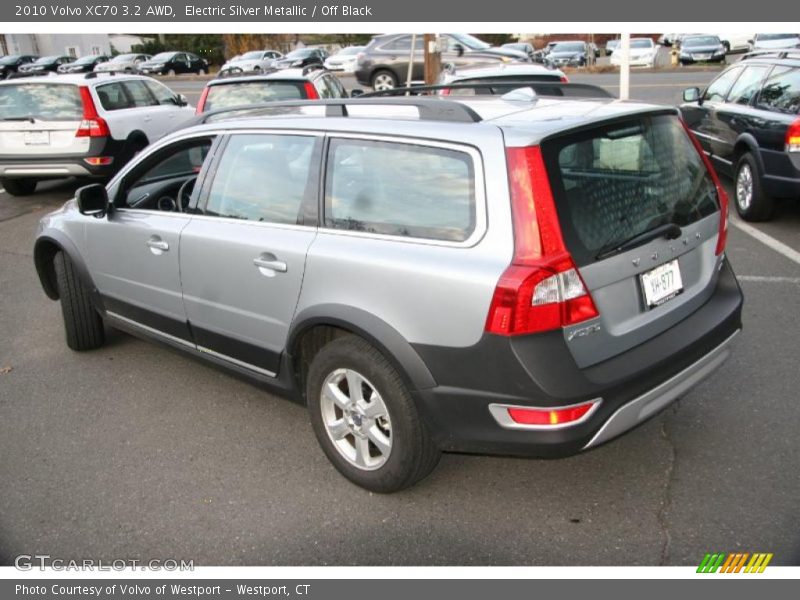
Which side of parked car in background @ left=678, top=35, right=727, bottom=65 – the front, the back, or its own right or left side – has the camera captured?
front

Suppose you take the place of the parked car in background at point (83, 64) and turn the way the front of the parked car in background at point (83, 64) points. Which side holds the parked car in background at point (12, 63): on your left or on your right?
on your right

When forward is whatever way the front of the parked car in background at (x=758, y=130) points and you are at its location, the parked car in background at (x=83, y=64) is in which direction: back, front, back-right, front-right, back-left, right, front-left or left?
front

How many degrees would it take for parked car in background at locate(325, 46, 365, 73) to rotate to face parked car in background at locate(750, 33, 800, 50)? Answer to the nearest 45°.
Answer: approximately 90° to its left

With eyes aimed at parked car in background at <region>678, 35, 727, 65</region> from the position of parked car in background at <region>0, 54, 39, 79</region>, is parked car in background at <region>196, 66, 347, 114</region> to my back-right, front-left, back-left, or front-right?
front-right

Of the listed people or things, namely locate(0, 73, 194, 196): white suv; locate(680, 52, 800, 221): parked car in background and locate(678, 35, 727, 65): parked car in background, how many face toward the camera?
1

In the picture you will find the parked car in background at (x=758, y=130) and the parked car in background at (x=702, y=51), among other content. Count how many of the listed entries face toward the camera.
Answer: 1

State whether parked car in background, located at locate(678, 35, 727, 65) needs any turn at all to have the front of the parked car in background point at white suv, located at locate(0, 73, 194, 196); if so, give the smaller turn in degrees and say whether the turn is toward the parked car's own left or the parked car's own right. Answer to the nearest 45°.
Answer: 0° — it already faces it

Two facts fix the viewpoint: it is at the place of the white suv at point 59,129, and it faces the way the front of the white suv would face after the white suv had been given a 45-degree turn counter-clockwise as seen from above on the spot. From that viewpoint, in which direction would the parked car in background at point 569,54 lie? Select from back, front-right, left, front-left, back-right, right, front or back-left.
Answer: front-right

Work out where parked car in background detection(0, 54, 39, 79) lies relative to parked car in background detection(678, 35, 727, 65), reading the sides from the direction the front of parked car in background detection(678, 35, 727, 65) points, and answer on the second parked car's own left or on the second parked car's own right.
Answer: on the second parked car's own right

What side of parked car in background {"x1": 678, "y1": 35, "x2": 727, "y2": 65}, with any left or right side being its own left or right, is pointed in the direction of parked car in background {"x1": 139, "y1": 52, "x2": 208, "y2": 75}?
right

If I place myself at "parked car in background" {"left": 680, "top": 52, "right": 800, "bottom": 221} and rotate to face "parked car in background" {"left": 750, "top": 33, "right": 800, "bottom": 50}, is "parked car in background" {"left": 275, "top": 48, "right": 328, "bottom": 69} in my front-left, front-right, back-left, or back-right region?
front-left

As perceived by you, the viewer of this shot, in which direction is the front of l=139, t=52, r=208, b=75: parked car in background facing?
facing the viewer and to the left of the viewer

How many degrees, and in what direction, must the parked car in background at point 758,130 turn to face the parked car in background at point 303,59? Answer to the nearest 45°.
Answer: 0° — it already faces it

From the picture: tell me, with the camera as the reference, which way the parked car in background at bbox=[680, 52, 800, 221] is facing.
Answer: facing away from the viewer and to the left of the viewer

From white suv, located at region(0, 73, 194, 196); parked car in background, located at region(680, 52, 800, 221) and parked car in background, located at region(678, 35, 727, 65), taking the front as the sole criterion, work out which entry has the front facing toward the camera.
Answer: parked car in background, located at region(678, 35, 727, 65)
